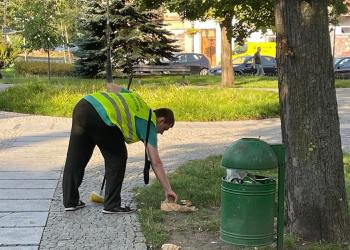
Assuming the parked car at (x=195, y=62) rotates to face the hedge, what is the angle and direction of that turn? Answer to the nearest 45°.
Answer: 0° — it already faces it

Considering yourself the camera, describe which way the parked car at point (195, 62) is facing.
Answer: facing to the left of the viewer
